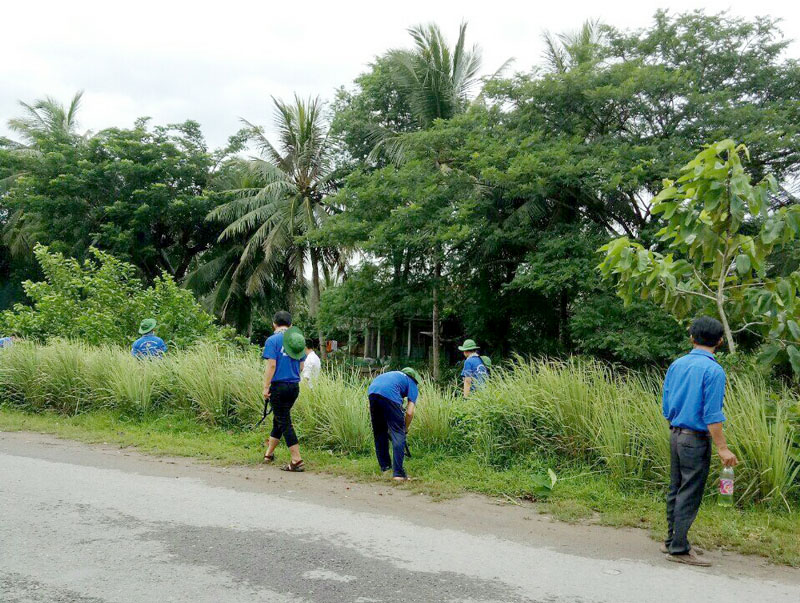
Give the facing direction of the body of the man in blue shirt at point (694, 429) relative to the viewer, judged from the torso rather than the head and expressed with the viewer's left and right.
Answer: facing away from the viewer and to the right of the viewer

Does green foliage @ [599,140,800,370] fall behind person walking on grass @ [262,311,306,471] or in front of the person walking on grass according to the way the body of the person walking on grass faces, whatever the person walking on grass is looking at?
behind

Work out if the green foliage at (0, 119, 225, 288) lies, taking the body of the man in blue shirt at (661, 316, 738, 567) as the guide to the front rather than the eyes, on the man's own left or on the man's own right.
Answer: on the man's own left

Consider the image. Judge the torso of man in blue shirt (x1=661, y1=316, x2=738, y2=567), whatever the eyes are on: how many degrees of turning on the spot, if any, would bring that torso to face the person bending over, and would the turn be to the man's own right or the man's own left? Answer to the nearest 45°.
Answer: approximately 90° to the man's own left

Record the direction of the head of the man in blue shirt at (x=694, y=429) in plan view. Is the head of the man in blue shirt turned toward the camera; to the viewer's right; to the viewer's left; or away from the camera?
away from the camera

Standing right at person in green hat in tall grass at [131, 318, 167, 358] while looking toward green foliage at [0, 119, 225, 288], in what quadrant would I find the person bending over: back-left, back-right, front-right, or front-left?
back-right
